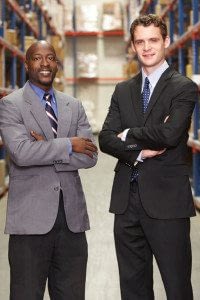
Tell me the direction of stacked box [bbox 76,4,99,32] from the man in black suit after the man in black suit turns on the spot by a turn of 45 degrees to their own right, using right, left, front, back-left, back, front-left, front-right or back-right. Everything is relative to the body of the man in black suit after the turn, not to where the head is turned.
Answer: right

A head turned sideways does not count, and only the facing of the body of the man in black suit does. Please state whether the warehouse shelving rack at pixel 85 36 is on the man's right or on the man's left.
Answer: on the man's right

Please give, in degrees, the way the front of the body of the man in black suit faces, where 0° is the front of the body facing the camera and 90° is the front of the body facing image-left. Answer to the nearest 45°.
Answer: approximately 45°

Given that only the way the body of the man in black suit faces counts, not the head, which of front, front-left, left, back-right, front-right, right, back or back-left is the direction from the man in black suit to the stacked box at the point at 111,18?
back-right
